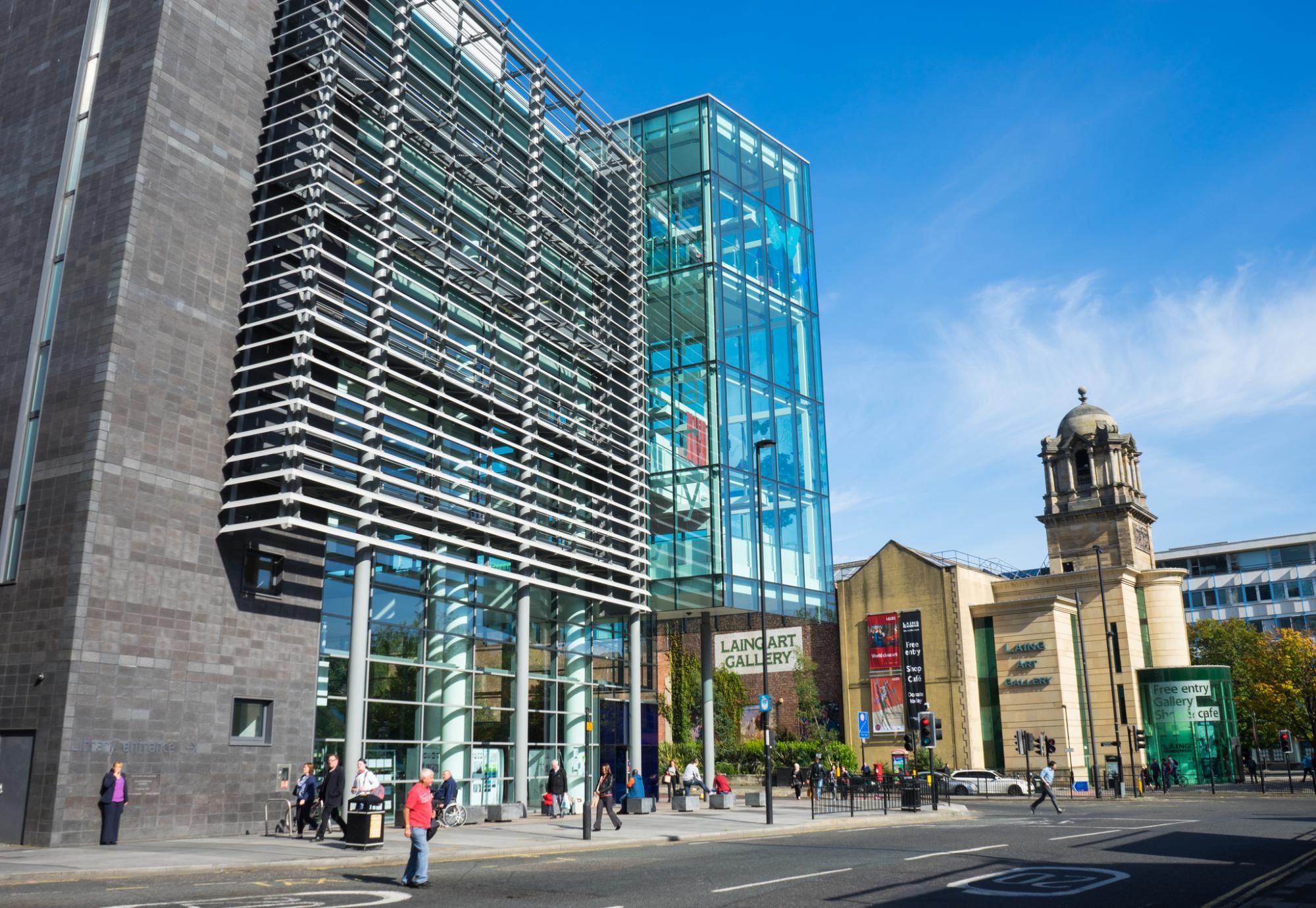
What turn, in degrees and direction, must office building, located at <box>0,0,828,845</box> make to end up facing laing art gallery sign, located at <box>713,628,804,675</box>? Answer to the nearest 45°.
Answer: approximately 90° to its left

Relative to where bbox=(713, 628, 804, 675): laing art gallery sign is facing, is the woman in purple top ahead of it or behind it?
ahead

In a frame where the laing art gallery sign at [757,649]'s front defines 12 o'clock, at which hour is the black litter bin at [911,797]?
The black litter bin is roughly at 11 o'clock from the laing art gallery sign.

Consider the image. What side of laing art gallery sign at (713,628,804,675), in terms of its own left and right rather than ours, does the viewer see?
front

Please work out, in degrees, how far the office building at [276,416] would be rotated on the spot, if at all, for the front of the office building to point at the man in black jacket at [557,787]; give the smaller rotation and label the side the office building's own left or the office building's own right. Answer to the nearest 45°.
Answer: approximately 90° to the office building's own left

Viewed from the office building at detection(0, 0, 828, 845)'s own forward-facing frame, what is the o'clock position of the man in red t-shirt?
The man in red t-shirt is roughly at 1 o'clock from the office building.

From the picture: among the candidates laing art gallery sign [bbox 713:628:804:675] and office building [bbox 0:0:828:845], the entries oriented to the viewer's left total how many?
0

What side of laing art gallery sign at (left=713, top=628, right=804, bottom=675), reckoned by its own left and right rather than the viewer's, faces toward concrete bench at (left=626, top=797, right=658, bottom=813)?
front

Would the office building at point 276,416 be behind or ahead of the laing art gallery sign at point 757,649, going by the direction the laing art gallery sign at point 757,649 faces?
ahead

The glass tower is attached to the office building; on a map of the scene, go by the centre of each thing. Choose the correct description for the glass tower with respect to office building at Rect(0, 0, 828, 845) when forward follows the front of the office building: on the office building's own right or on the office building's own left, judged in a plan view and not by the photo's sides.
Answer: on the office building's own left

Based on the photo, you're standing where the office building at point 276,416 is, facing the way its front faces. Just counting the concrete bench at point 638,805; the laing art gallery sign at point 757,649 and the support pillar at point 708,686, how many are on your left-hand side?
3

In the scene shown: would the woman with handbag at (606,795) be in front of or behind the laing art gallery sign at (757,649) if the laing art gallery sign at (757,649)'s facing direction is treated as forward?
in front

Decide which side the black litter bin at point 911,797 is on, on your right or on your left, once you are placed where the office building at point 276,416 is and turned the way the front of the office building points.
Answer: on your left
